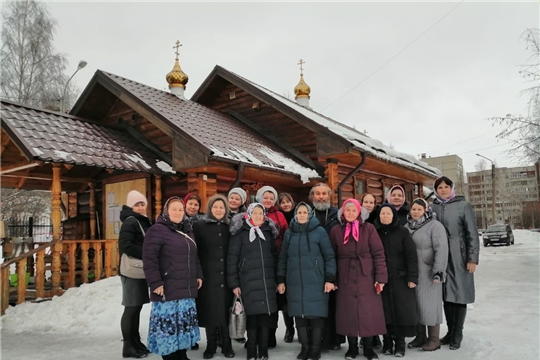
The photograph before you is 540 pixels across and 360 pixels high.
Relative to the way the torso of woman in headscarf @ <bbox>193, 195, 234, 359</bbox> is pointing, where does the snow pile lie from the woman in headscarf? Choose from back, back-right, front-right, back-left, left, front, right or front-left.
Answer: back-right

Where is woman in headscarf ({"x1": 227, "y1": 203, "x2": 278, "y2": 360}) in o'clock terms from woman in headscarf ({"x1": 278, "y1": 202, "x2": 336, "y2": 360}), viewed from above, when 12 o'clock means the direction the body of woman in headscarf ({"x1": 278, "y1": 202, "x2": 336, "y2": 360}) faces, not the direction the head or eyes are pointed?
woman in headscarf ({"x1": 227, "y1": 203, "x2": 278, "y2": 360}) is roughly at 3 o'clock from woman in headscarf ({"x1": 278, "y1": 202, "x2": 336, "y2": 360}).

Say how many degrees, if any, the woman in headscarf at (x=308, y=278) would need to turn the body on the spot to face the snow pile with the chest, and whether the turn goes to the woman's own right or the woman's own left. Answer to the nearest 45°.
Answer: approximately 135° to the woman's own right

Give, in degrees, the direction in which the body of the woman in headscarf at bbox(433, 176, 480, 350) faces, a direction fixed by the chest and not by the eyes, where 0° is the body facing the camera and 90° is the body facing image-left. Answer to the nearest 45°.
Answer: approximately 45°

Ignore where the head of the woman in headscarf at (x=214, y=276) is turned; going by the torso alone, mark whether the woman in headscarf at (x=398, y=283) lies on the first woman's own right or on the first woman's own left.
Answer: on the first woman's own left

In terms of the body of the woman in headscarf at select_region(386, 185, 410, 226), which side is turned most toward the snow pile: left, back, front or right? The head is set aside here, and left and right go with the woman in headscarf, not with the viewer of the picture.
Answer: right

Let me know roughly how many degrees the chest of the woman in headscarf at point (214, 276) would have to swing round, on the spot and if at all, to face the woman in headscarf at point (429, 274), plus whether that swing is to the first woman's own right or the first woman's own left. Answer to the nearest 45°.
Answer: approximately 90° to the first woman's own left

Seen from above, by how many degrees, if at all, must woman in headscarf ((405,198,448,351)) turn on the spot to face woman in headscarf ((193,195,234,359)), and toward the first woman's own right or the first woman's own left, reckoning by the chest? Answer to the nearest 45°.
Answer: approximately 45° to the first woman's own right
